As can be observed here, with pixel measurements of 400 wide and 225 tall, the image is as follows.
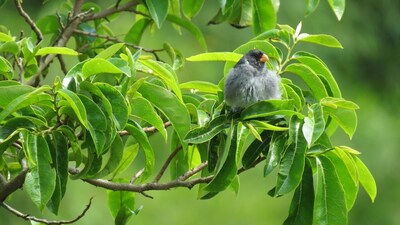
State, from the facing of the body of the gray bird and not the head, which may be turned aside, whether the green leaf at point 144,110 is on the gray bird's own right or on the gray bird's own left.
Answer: on the gray bird's own right

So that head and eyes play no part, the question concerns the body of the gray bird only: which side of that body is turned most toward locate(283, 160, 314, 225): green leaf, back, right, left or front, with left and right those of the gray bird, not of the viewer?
front

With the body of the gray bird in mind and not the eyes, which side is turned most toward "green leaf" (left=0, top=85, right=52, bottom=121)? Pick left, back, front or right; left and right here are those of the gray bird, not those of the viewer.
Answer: right

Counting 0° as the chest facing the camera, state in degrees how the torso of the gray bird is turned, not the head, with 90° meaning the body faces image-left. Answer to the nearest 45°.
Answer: approximately 315°

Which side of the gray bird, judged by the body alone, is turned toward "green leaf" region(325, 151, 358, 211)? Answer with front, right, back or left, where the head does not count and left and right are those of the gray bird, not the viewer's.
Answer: front

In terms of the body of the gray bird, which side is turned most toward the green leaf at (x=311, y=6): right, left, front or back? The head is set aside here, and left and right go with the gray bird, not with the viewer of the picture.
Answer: left

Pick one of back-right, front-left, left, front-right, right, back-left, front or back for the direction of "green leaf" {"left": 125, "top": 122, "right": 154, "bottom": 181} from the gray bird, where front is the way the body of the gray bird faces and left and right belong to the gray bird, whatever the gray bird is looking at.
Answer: right

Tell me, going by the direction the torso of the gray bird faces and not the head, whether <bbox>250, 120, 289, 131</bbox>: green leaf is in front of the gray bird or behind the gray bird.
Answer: in front
